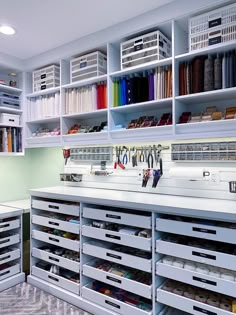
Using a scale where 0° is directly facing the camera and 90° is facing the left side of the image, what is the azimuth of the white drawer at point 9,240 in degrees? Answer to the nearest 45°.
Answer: approximately 315°

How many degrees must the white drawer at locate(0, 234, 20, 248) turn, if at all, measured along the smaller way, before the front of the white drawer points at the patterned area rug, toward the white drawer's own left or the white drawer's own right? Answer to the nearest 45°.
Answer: approximately 45° to the white drawer's own right
